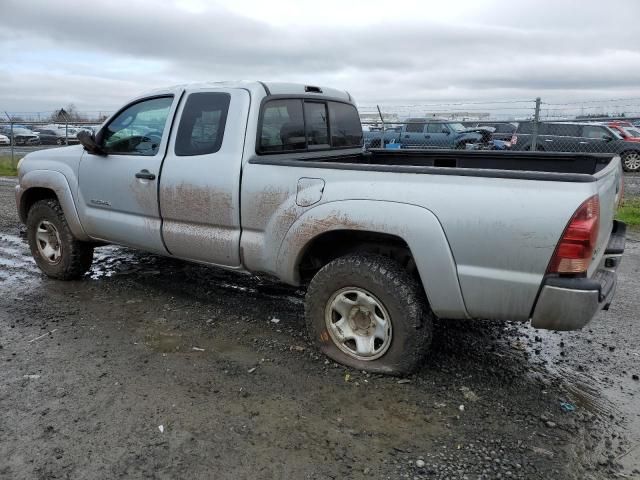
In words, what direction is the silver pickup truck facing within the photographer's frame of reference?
facing away from the viewer and to the left of the viewer

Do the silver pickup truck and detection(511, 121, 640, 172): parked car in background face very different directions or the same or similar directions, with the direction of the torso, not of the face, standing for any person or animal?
very different directions

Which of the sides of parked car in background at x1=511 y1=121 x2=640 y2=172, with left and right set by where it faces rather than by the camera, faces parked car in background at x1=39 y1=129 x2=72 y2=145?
back

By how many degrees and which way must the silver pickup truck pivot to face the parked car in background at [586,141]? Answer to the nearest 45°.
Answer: approximately 90° to its right

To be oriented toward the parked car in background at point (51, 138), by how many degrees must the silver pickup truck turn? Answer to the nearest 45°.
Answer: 0° — it already faces it

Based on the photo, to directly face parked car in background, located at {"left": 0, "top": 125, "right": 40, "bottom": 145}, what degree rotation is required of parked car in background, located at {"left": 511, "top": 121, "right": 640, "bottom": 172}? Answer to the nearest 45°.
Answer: approximately 180°

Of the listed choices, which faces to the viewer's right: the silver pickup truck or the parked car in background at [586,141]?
the parked car in background

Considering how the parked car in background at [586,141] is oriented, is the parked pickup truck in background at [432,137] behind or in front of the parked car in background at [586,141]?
behind

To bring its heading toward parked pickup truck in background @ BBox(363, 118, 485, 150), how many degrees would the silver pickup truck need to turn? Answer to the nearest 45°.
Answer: approximately 45° to its right

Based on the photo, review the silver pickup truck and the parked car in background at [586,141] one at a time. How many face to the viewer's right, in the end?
1

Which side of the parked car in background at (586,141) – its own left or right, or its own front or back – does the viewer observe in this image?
right
